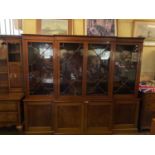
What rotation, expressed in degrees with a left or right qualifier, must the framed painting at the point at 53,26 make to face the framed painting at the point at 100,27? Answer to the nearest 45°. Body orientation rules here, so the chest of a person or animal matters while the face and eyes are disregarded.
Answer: approximately 90° to its left

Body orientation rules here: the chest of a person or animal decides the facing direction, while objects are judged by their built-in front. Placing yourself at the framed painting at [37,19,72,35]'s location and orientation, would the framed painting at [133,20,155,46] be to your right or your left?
on your left

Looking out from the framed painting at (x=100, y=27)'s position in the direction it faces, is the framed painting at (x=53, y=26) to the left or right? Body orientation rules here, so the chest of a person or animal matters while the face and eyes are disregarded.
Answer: on its right

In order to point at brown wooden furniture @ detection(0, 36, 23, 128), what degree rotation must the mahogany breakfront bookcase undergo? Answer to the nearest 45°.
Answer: approximately 90° to its right

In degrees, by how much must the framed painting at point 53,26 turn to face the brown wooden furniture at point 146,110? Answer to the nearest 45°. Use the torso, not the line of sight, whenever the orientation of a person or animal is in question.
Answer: approximately 90° to its left

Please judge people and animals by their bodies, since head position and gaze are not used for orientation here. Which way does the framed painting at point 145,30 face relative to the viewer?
toward the camera

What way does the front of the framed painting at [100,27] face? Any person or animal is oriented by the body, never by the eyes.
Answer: toward the camera

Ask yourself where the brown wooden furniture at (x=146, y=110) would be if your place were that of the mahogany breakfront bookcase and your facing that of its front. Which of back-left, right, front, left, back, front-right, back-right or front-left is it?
left
